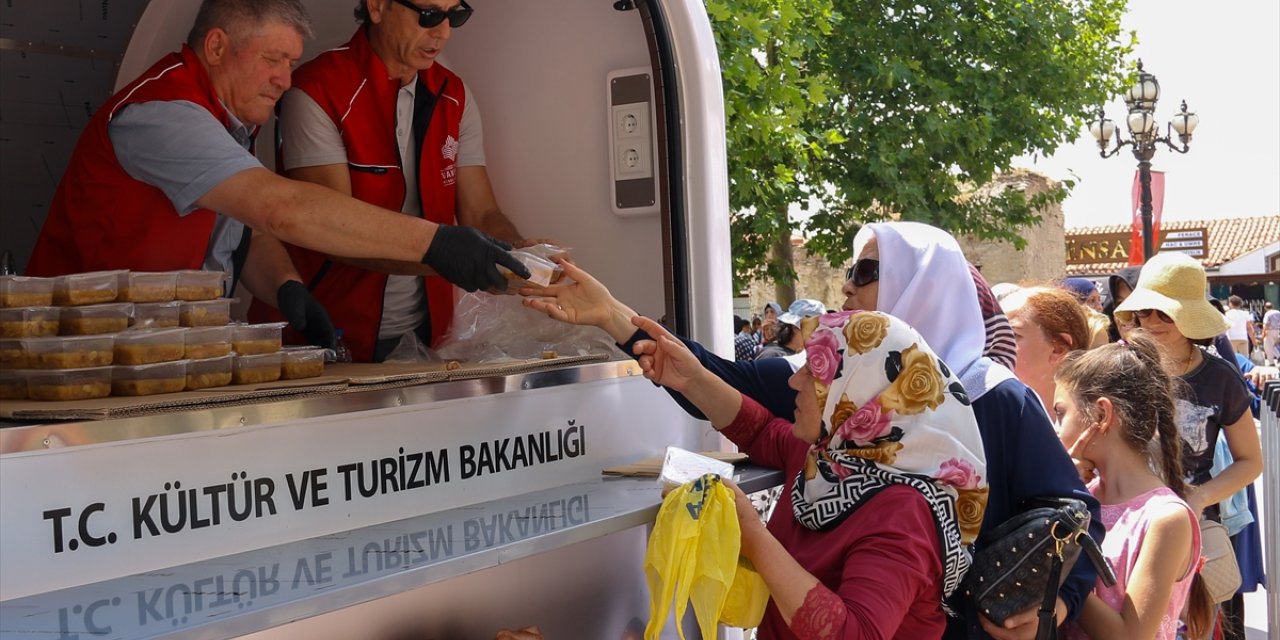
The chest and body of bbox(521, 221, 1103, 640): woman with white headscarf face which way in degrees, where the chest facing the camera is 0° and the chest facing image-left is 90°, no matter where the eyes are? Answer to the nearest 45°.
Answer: approximately 90°

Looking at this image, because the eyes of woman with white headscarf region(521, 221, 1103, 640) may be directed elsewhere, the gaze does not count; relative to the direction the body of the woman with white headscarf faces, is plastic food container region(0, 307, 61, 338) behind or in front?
in front

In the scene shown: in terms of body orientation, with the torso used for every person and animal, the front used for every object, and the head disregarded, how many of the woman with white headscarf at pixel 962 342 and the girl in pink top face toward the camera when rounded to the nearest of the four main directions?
0

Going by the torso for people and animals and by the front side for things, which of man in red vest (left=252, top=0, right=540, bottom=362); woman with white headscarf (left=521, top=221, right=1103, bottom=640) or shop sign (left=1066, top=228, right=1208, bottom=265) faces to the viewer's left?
the woman with white headscarf

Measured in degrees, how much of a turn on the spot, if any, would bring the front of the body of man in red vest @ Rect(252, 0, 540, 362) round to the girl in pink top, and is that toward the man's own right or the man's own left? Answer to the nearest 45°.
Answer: approximately 45° to the man's own left

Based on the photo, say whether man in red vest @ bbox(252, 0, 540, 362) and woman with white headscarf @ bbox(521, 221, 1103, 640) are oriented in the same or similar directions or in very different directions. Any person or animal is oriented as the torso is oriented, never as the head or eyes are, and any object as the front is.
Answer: very different directions

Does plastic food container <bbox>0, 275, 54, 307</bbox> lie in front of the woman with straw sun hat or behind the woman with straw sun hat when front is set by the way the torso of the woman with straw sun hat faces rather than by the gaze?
in front

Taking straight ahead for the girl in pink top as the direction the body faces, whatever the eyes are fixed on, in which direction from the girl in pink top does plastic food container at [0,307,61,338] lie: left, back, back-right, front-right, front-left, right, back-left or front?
front-left

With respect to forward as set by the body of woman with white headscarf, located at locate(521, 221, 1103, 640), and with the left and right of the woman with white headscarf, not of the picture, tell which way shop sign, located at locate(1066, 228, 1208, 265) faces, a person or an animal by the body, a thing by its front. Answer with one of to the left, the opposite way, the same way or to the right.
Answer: to the left

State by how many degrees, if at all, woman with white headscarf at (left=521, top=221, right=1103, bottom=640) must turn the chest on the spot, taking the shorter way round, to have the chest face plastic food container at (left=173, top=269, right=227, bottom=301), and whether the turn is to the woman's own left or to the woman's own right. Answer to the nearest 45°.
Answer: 0° — they already face it

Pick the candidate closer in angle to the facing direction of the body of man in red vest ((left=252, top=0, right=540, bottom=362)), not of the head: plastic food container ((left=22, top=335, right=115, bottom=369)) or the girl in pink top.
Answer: the girl in pink top

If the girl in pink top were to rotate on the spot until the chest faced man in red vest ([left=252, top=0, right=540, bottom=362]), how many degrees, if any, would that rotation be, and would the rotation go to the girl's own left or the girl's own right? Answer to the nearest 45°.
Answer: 0° — they already face them

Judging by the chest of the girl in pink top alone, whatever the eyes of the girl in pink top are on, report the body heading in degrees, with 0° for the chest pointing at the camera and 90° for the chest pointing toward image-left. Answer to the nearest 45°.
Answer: approximately 90°
